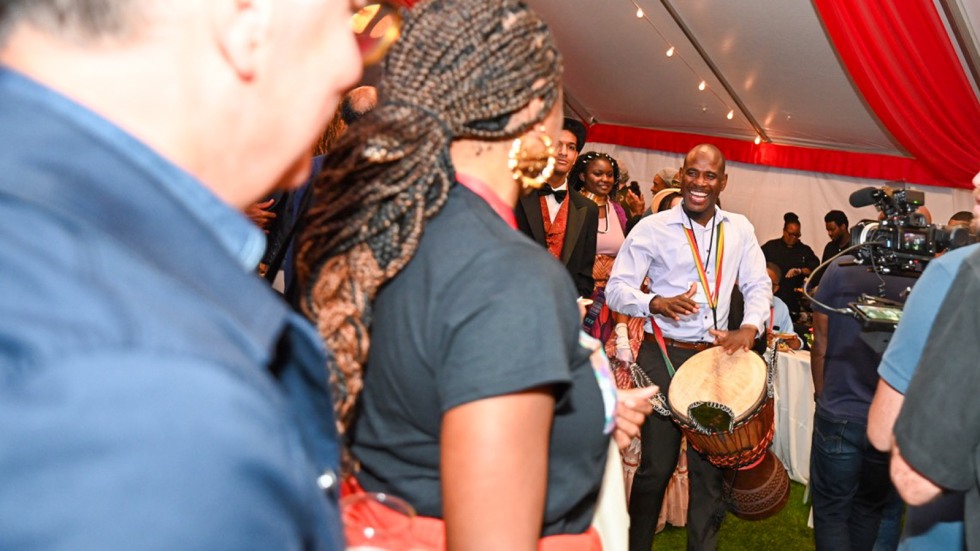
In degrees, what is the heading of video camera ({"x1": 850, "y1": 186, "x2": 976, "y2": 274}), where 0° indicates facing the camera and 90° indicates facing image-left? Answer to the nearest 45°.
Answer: approximately 90°

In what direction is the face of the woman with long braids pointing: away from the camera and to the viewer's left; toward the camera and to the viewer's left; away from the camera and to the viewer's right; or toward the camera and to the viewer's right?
away from the camera and to the viewer's right

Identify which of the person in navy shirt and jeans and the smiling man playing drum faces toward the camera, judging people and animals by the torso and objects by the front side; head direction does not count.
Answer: the smiling man playing drum

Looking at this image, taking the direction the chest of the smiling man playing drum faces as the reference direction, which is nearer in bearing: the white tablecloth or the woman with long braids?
the woman with long braids

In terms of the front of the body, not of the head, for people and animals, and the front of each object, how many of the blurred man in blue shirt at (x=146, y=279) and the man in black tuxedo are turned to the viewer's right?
1

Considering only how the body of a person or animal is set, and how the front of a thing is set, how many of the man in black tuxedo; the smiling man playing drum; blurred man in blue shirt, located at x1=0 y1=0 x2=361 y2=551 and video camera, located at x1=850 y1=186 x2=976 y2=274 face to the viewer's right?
1

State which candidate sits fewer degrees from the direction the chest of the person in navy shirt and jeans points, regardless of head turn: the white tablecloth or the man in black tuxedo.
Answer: the white tablecloth

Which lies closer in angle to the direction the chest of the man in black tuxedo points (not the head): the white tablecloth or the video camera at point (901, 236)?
the video camera

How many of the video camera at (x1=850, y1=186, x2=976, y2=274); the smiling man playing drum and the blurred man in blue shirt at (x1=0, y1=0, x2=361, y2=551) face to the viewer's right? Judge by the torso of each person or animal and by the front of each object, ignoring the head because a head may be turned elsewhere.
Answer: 1

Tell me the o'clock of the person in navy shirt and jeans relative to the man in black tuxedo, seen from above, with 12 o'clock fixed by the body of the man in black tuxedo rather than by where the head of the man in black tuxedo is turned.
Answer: The person in navy shirt and jeans is roughly at 10 o'clock from the man in black tuxedo.

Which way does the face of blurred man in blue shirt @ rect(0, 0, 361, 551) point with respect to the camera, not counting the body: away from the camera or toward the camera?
away from the camera

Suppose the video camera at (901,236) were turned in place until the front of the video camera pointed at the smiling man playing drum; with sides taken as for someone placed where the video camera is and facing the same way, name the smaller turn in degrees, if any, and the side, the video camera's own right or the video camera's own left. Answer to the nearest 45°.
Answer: approximately 45° to the video camera's own right

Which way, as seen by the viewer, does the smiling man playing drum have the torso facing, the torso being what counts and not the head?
toward the camera
